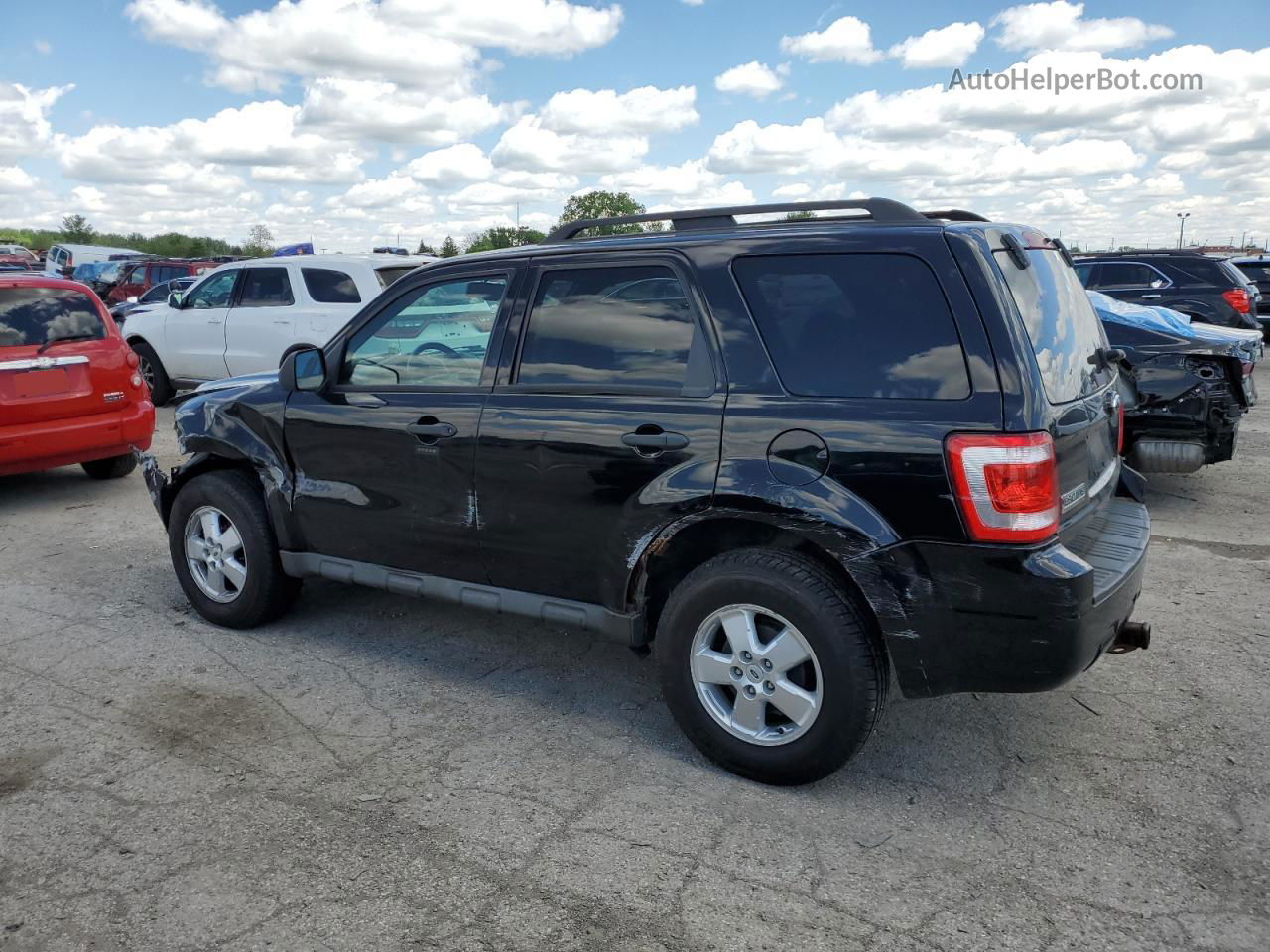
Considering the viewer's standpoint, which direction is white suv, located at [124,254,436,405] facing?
facing away from the viewer and to the left of the viewer

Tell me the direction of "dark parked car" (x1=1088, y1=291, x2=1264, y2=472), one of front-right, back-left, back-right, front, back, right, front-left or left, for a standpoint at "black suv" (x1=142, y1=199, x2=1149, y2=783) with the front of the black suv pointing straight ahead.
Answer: right

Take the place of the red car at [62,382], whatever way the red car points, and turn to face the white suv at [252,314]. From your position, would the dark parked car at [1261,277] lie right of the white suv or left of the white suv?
right

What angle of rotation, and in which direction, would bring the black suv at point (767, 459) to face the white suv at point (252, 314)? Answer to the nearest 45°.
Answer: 0° — it already faces it

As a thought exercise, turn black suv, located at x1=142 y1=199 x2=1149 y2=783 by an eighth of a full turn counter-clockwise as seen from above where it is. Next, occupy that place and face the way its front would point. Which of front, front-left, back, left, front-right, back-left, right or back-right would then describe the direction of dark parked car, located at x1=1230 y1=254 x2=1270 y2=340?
back-right

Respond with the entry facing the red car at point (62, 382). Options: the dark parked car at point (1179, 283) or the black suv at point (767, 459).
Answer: the black suv

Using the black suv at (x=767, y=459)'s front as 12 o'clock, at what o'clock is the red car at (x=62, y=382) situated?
The red car is roughly at 12 o'clock from the black suv.

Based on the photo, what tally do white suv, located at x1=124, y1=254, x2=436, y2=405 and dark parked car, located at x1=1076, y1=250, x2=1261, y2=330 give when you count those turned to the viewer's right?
0

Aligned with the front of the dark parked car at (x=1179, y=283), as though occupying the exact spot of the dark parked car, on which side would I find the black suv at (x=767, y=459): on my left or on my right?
on my left

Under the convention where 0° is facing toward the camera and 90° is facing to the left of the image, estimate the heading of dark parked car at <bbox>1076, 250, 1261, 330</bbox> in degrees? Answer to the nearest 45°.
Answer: approximately 135°

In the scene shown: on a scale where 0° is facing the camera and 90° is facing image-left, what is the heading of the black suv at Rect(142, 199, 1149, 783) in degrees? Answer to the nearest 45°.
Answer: approximately 135°
